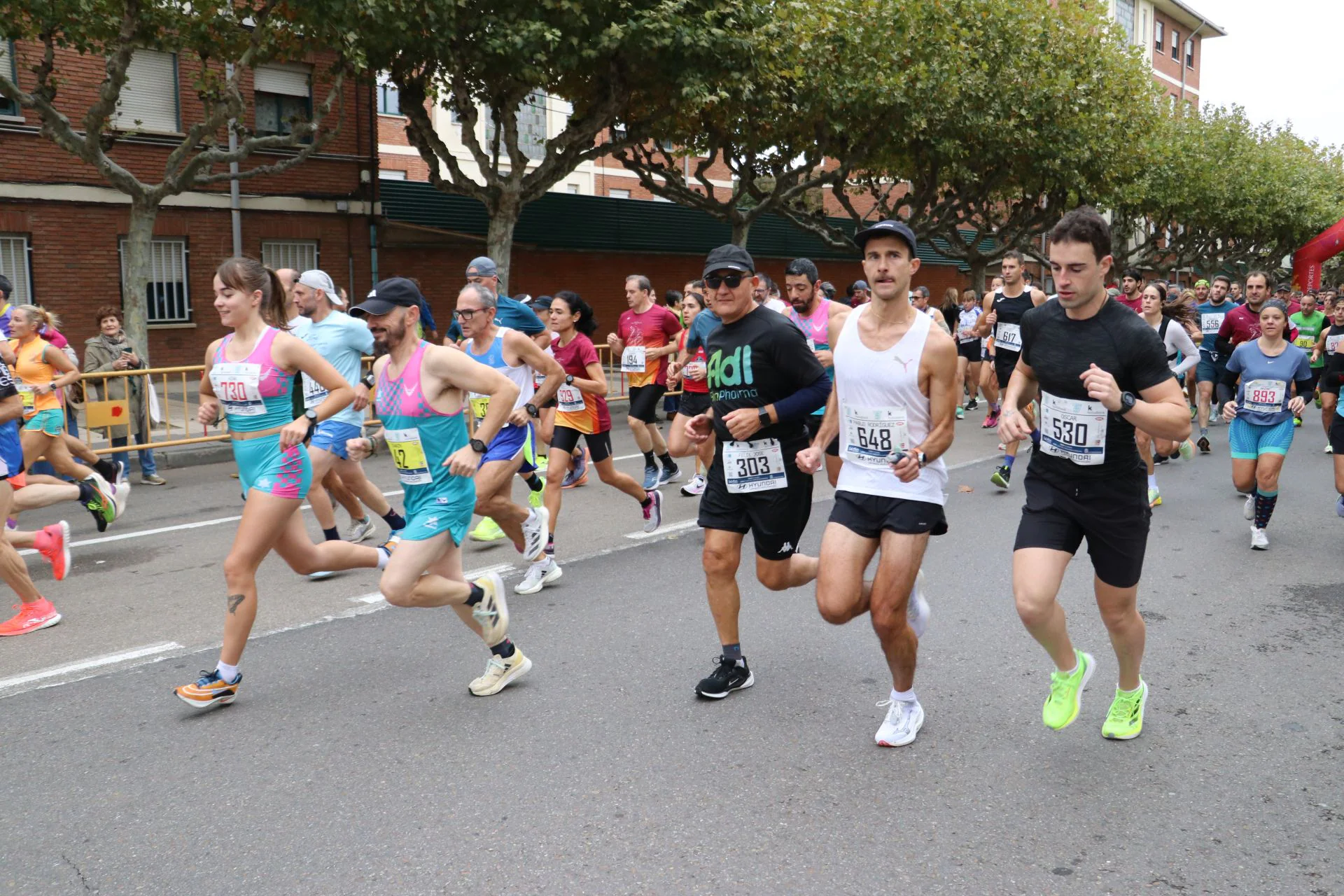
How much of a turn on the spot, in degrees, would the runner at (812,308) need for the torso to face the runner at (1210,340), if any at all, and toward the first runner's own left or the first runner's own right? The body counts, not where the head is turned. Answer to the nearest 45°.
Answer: approximately 180°

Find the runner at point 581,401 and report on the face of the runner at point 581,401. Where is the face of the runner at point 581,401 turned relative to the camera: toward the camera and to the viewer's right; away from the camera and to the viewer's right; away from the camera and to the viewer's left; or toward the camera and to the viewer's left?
toward the camera and to the viewer's left

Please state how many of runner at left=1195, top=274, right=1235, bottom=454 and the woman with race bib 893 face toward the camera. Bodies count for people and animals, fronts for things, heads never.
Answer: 2

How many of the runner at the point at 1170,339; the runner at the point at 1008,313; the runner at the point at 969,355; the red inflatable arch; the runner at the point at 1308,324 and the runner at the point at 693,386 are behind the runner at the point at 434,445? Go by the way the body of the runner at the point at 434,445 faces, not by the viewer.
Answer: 6

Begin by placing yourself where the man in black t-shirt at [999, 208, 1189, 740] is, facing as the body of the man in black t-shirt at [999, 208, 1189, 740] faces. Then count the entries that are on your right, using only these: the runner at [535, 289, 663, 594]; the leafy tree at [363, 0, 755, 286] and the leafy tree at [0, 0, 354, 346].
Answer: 3

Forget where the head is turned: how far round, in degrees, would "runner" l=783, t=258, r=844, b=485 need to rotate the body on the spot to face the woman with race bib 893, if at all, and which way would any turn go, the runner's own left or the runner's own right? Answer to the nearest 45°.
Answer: approximately 135° to the runner's own left

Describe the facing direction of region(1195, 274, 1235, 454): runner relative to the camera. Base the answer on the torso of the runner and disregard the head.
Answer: toward the camera

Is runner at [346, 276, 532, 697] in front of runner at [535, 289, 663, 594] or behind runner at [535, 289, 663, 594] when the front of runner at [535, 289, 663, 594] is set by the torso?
in front

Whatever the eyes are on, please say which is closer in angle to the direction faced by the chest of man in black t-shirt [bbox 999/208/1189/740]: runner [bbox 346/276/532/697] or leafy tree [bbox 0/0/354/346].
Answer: the runner

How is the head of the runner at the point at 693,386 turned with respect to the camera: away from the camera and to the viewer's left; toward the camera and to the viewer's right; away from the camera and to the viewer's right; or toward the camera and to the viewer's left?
toward the camera and to the viewer's left

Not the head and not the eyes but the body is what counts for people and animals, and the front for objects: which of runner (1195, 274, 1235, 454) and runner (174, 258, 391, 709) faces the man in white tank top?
runner (1195, 274, 1235, 454)

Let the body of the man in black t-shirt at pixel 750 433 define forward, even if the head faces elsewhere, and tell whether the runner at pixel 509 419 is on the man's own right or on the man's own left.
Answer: on the man's own right

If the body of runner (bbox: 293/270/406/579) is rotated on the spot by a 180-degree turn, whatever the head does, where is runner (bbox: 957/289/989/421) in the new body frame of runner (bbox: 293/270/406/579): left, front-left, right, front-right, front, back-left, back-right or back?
front

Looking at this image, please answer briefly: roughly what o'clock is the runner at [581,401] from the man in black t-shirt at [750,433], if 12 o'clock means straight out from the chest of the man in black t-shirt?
The runner is roughly at 4 o'clock from the man in black t-shirt.

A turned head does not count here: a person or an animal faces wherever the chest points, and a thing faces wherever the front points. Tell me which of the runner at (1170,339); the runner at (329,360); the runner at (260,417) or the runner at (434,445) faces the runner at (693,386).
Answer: the runner at (1170,339)

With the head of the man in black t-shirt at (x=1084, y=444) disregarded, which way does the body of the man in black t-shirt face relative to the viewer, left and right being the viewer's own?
facing the viewer and to the left of the viewer
